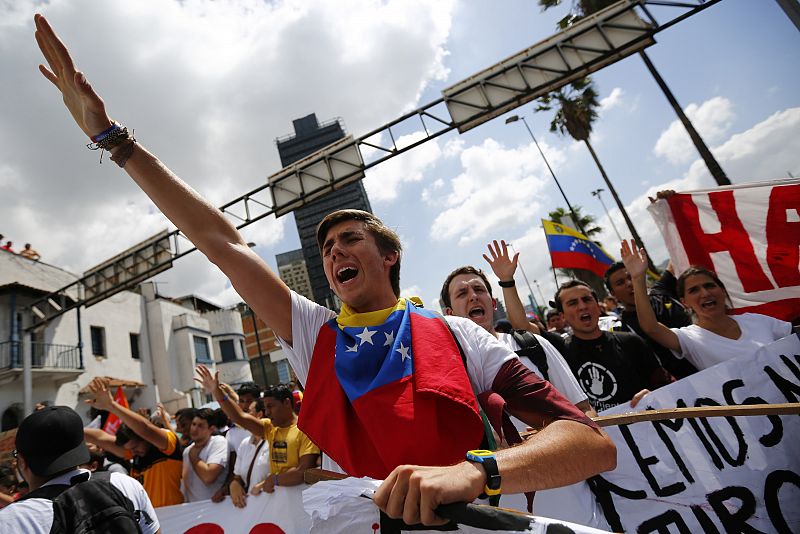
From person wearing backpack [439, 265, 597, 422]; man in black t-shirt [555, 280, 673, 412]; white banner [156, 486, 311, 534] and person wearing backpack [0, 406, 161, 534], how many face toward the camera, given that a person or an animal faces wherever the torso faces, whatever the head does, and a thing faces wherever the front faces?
3

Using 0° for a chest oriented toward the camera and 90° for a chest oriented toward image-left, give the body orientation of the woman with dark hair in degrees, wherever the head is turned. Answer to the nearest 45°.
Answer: approximately 0°

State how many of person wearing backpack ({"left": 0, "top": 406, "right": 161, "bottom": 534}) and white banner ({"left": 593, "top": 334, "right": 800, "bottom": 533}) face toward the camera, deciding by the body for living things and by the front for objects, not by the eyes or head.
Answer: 1

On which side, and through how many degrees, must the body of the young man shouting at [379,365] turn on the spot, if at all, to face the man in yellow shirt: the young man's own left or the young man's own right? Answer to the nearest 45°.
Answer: approximately 135° to the young man's own right

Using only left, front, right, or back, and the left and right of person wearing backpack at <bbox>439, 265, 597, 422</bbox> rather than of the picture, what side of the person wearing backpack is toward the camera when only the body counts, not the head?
front

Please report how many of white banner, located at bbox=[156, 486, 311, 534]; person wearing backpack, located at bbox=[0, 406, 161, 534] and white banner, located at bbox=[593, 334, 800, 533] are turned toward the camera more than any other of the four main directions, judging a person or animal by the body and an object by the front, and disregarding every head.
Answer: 2

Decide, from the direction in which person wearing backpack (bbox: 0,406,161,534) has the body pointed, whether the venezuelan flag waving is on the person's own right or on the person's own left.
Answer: on the person's own right

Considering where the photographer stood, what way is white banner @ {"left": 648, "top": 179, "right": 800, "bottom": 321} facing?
facing the viewer

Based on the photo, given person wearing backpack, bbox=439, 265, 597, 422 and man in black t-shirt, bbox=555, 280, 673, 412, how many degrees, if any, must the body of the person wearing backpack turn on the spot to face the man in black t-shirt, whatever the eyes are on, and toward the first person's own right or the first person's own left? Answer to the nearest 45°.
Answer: approximately 135° to the first person's own left

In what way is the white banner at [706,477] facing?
toward the camera

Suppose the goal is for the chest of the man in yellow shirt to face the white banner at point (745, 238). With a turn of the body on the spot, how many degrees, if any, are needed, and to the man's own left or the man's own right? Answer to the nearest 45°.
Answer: approximately 90° to the man's own left

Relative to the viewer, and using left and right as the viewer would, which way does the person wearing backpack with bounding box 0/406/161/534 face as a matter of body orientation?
facing away from the viewer and to the left of the viewer
